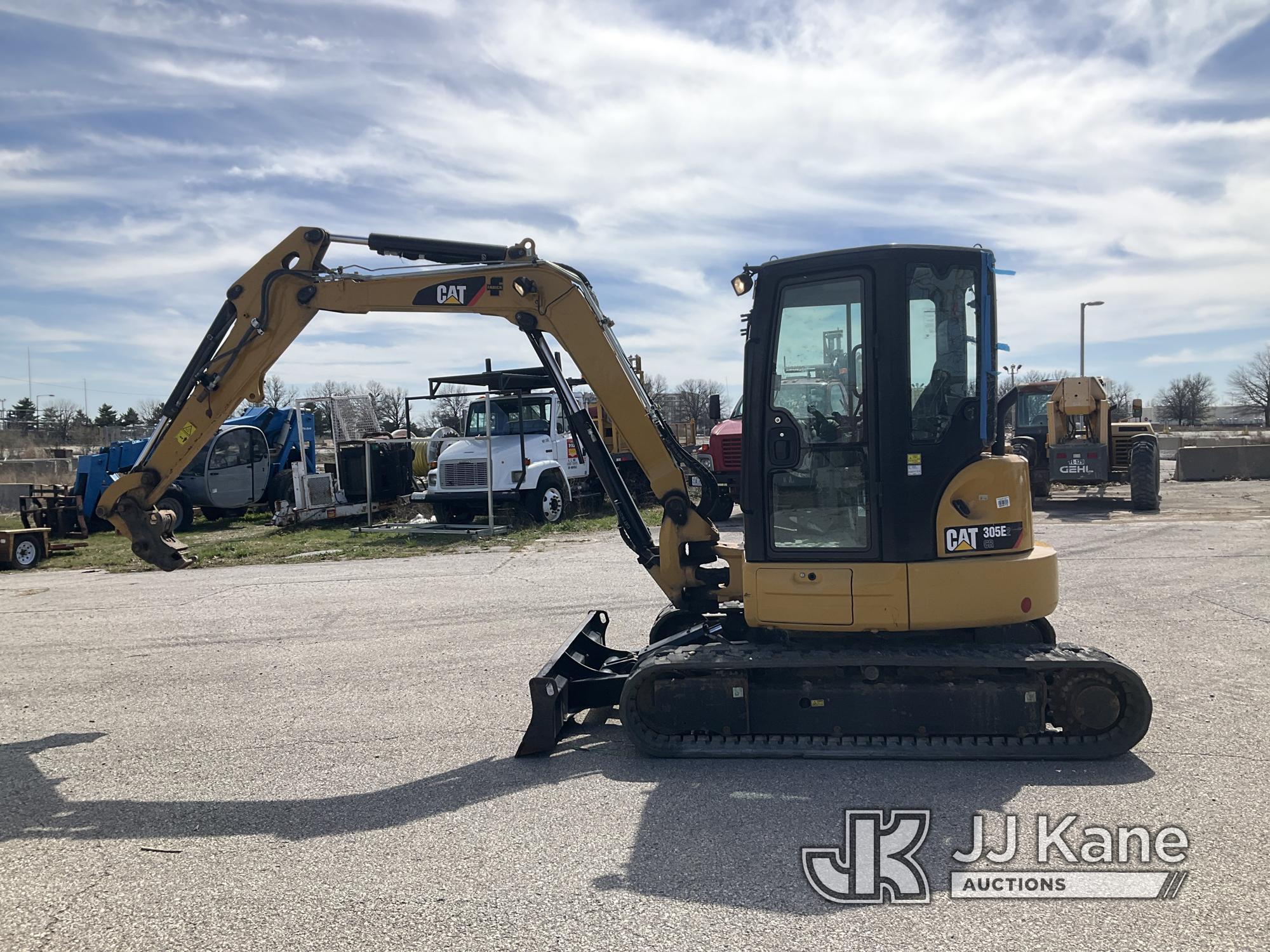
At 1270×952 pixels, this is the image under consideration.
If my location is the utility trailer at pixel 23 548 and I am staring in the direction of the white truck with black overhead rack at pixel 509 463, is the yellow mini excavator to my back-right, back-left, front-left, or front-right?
front-right

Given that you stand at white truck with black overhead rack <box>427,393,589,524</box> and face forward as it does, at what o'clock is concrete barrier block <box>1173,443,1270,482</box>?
The concrete barrier block is roughly at 7 o'clock from the white truck with black overhead rack.

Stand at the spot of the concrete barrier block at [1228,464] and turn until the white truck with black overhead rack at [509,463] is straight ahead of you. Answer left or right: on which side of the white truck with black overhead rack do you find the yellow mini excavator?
left

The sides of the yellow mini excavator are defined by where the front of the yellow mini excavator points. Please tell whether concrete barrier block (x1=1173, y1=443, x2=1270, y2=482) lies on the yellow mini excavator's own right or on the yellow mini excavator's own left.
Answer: on the yellow mini excavator's own right

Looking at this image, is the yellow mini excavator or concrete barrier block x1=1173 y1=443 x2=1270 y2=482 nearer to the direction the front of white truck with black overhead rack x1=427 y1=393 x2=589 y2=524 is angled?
the yellow mini excavator

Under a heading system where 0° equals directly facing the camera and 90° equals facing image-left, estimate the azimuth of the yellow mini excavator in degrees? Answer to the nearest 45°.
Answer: approximately 90°

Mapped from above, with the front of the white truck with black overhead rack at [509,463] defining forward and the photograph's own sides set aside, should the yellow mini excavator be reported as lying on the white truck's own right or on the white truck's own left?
on the white truck's own left

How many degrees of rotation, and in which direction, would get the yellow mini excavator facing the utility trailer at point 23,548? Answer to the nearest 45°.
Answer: approximately 45° to its right

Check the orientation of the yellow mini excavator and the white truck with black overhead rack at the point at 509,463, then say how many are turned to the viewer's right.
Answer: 0

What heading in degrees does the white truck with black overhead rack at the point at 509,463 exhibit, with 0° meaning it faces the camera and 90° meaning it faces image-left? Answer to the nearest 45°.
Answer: approximately 45°

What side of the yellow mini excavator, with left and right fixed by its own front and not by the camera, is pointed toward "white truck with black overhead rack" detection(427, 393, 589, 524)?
right

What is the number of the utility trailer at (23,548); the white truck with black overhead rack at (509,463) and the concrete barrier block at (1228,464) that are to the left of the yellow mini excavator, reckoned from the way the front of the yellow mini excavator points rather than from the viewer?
0
